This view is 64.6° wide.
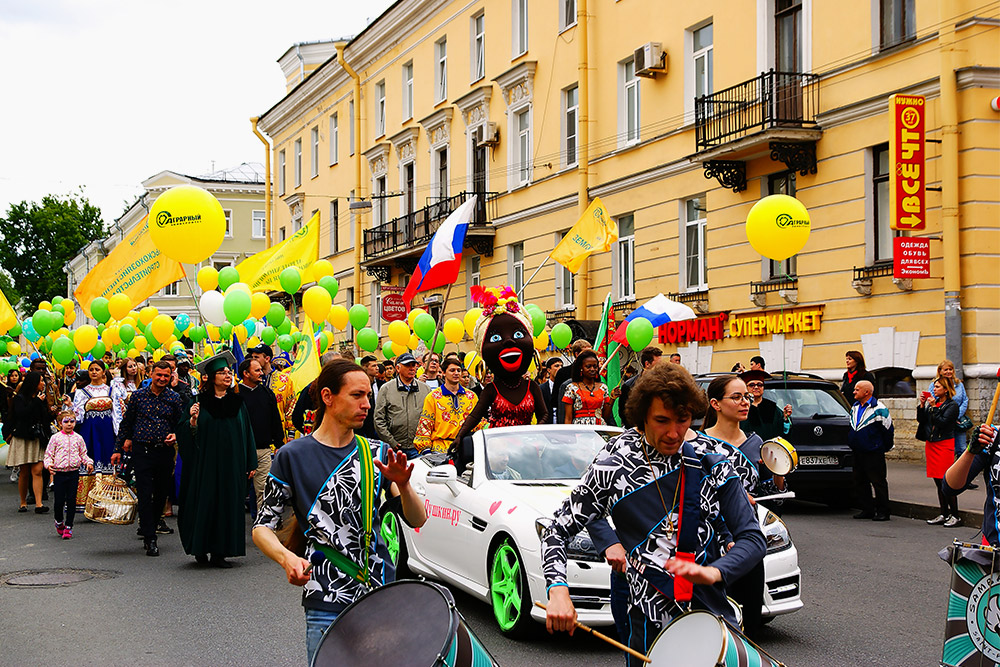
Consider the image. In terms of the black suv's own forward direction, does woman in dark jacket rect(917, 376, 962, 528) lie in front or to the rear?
to the rear

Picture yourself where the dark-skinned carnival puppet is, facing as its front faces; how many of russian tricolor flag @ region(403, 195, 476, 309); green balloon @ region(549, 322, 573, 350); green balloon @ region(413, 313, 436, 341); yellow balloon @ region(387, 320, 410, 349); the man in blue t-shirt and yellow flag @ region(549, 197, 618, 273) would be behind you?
5

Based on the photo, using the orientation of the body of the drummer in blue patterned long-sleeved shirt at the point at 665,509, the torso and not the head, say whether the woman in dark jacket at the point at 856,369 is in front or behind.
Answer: behind

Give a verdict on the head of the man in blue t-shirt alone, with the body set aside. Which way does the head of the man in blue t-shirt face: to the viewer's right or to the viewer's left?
to the viewer's right

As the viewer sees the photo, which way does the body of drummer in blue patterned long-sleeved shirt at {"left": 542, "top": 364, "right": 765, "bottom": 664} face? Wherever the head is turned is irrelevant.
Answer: toward the camera

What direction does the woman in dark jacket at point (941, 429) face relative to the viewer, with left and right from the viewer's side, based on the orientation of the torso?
facing the viewer and to the left of the viewer

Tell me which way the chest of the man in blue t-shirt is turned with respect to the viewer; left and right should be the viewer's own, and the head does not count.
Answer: facing the viewer and to the right of the viewer

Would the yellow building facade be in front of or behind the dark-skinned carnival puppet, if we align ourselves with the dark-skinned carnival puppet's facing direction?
behind

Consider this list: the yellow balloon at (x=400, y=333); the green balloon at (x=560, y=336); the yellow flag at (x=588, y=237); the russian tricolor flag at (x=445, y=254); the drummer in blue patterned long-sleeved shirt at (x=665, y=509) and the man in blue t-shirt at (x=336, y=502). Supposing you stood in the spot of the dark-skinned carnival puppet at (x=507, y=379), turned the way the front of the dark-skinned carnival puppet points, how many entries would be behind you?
4
